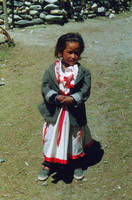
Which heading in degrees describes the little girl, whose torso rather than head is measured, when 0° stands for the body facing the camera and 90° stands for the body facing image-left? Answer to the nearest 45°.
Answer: approximately 0°

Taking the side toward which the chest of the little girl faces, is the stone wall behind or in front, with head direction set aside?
behind

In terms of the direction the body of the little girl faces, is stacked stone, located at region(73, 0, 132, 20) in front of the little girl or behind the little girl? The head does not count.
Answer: behind
